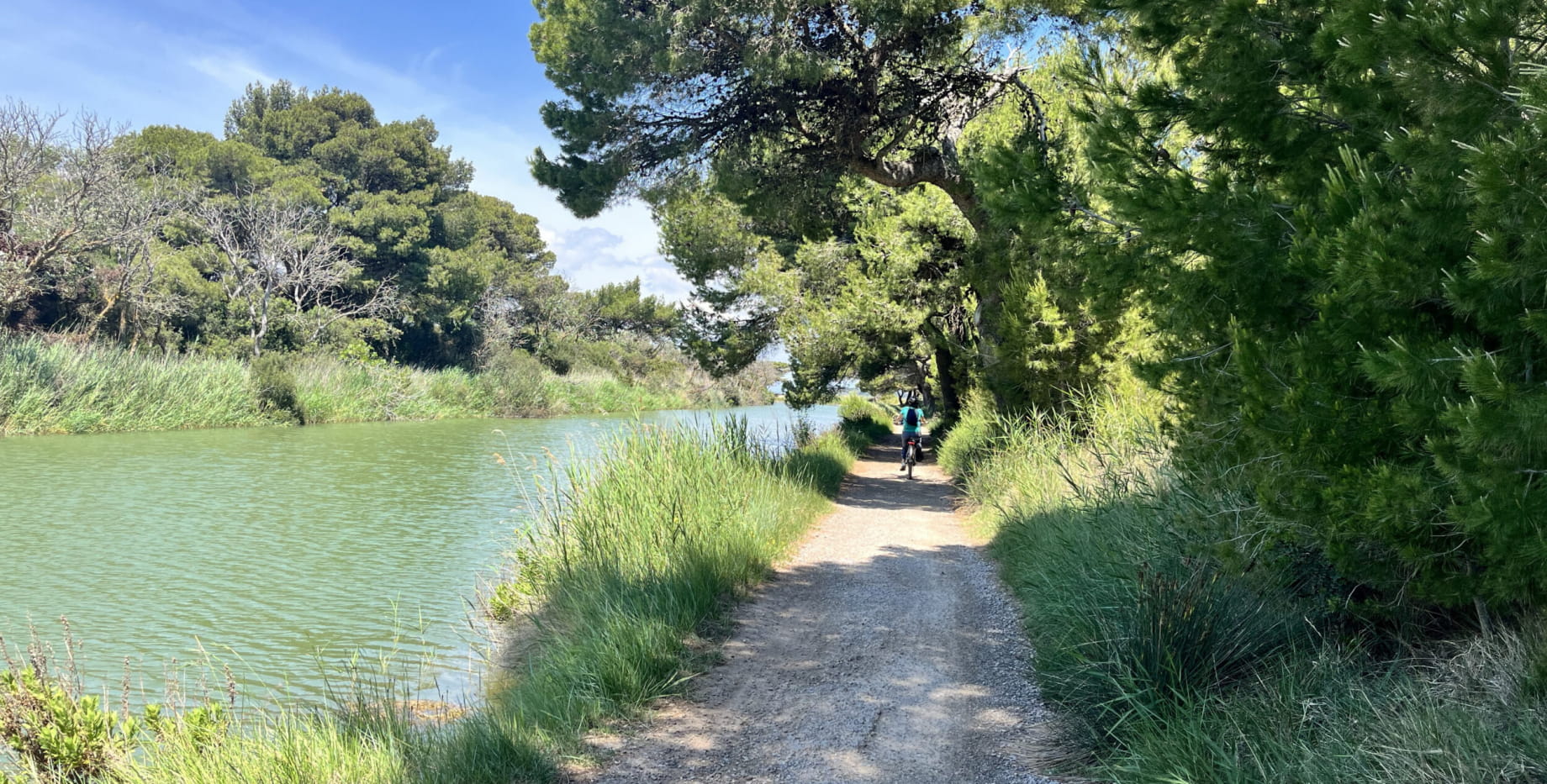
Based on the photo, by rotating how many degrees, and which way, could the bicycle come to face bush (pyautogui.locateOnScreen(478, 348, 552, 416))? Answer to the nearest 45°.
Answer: approximately 45° to its left

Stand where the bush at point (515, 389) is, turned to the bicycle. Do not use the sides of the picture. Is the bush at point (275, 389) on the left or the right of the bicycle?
right

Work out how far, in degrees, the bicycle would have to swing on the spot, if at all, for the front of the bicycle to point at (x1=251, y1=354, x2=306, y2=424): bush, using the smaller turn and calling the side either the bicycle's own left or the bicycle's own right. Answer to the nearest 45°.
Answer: approximately 45° to the bicycle's own left

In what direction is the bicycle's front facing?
away from the camera
